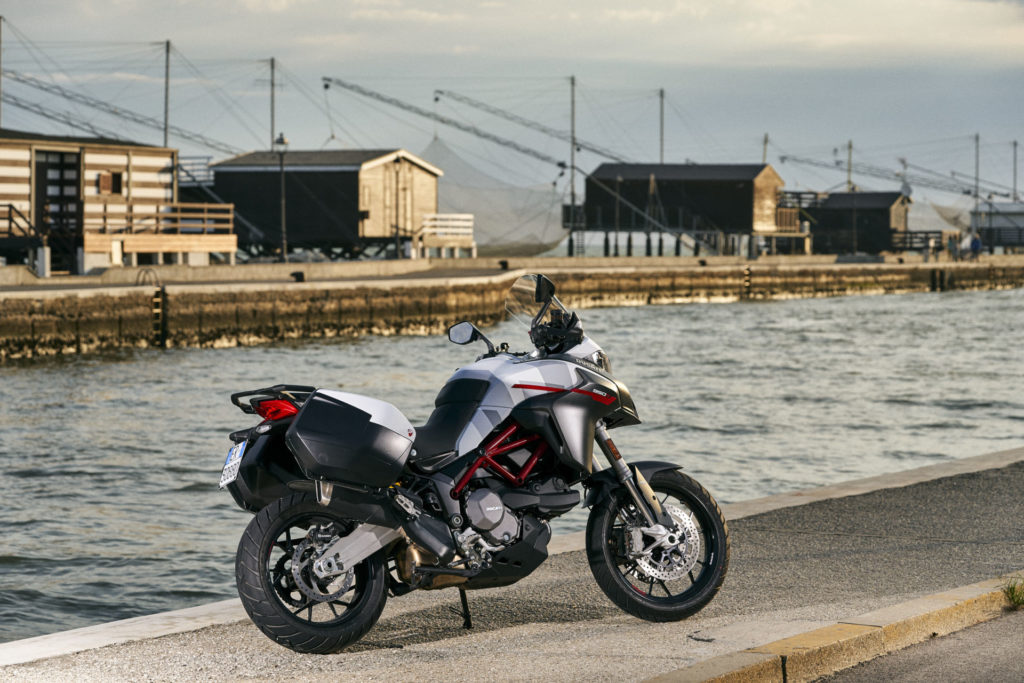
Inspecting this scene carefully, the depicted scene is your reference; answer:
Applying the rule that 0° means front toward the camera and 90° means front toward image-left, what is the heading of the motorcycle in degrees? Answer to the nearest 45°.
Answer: approximately 225°

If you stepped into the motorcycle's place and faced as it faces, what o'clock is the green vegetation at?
The green vegetation is roughly at 1 o'clock from the motorcycle.
